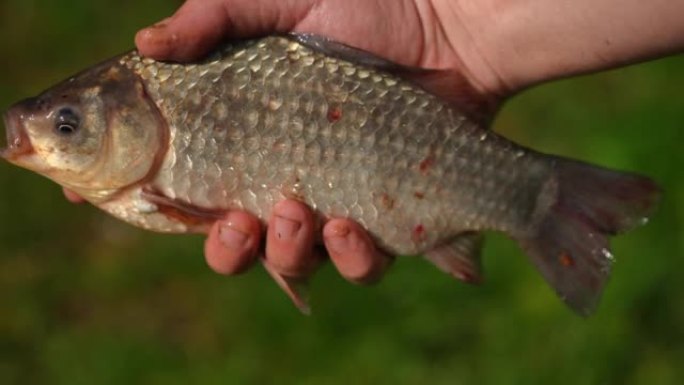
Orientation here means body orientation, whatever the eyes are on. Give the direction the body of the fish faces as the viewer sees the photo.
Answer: to the viewer's left
